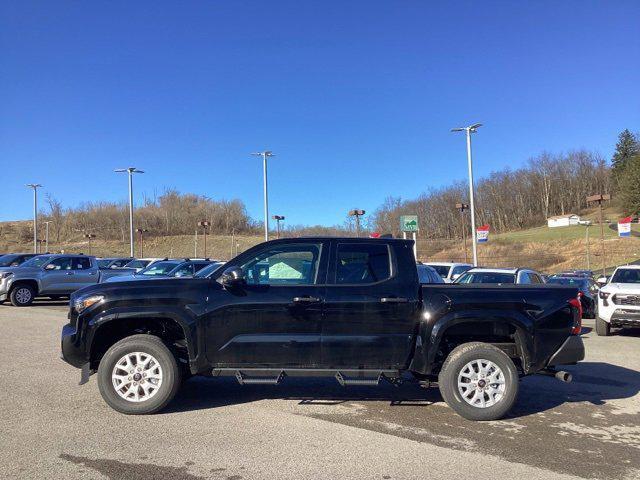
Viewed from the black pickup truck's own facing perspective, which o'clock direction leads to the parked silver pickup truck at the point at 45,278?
The parked silver pickup truck is roughly at 2 o'clock from the black pickup truck.

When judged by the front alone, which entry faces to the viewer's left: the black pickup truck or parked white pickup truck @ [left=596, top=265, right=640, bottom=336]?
the black pickup truck

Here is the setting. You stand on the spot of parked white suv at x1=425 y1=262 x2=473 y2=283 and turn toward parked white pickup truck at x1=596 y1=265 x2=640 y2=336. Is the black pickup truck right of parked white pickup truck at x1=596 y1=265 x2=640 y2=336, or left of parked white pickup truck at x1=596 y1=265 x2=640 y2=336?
right

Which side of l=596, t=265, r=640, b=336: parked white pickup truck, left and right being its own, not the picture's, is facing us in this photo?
front

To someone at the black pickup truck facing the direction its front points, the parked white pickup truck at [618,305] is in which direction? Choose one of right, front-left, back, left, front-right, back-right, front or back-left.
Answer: back-right

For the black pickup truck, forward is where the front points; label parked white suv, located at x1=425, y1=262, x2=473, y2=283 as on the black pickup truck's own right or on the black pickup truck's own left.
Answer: on the black pickup truck's own right

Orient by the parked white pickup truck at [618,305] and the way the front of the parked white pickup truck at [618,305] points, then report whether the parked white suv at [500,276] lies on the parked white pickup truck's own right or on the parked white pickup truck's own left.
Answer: on the parked white pickup truck's own right

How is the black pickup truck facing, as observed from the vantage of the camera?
facing to the left of the viewer

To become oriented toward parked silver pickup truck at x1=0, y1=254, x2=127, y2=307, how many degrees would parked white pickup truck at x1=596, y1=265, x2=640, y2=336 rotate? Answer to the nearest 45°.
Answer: approximately 90° to its right

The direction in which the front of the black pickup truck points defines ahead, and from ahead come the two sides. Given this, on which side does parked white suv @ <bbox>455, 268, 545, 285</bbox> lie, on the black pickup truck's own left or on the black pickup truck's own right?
on the black pickup truck's own right
